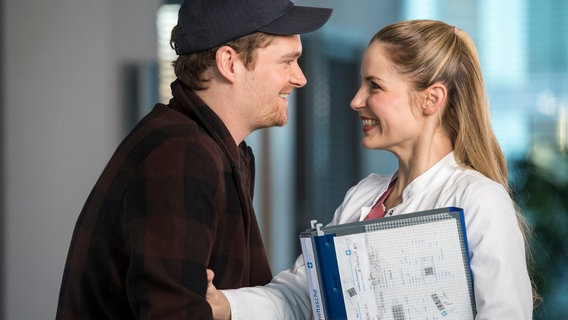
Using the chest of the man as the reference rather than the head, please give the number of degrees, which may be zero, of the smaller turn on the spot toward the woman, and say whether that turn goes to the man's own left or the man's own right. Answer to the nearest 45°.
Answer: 0° — they already face them

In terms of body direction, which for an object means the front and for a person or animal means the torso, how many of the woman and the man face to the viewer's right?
1

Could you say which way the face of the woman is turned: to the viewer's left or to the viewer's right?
to the viewer's left

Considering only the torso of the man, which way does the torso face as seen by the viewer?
to the viewer's right

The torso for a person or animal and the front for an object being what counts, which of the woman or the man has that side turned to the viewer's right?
the man

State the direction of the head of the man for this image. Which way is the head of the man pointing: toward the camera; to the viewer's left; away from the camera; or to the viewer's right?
to the viewer's right
